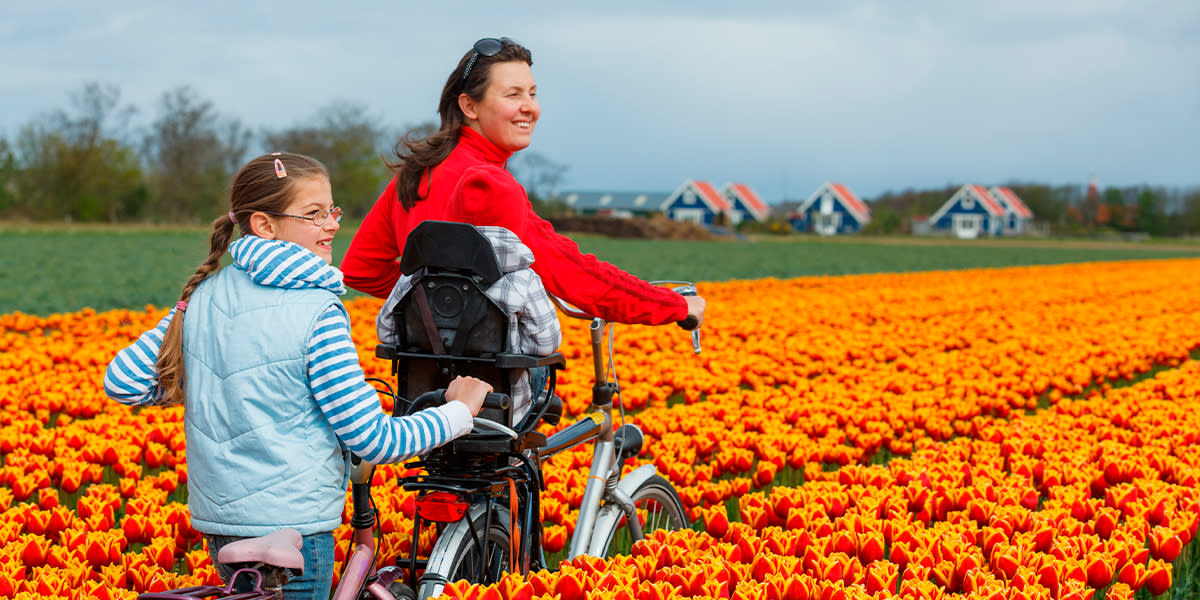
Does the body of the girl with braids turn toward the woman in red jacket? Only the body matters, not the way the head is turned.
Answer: yes

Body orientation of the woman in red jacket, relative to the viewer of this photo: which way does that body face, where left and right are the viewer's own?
facing away from the viewer and to the right of the viewer

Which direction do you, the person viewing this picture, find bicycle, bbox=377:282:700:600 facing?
facing away from the viewer and to the right of the viewer

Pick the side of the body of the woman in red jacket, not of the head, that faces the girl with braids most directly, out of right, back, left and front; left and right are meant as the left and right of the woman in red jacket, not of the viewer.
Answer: back

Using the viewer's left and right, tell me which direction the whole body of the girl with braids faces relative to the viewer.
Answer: facing away from the viewer and to the right of the viewer

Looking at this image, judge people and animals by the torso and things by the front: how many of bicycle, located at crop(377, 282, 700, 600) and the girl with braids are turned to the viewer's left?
0

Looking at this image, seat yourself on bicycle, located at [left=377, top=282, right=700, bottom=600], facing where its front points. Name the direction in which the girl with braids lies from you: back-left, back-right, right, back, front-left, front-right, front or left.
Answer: back

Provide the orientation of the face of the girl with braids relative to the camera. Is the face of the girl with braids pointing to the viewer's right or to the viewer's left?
to the viewer's right

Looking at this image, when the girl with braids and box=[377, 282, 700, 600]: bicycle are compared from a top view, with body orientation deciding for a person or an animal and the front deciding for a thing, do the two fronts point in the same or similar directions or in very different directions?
same or similar directions

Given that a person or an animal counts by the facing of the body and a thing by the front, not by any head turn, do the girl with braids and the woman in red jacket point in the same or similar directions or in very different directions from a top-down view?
same or similar directions
